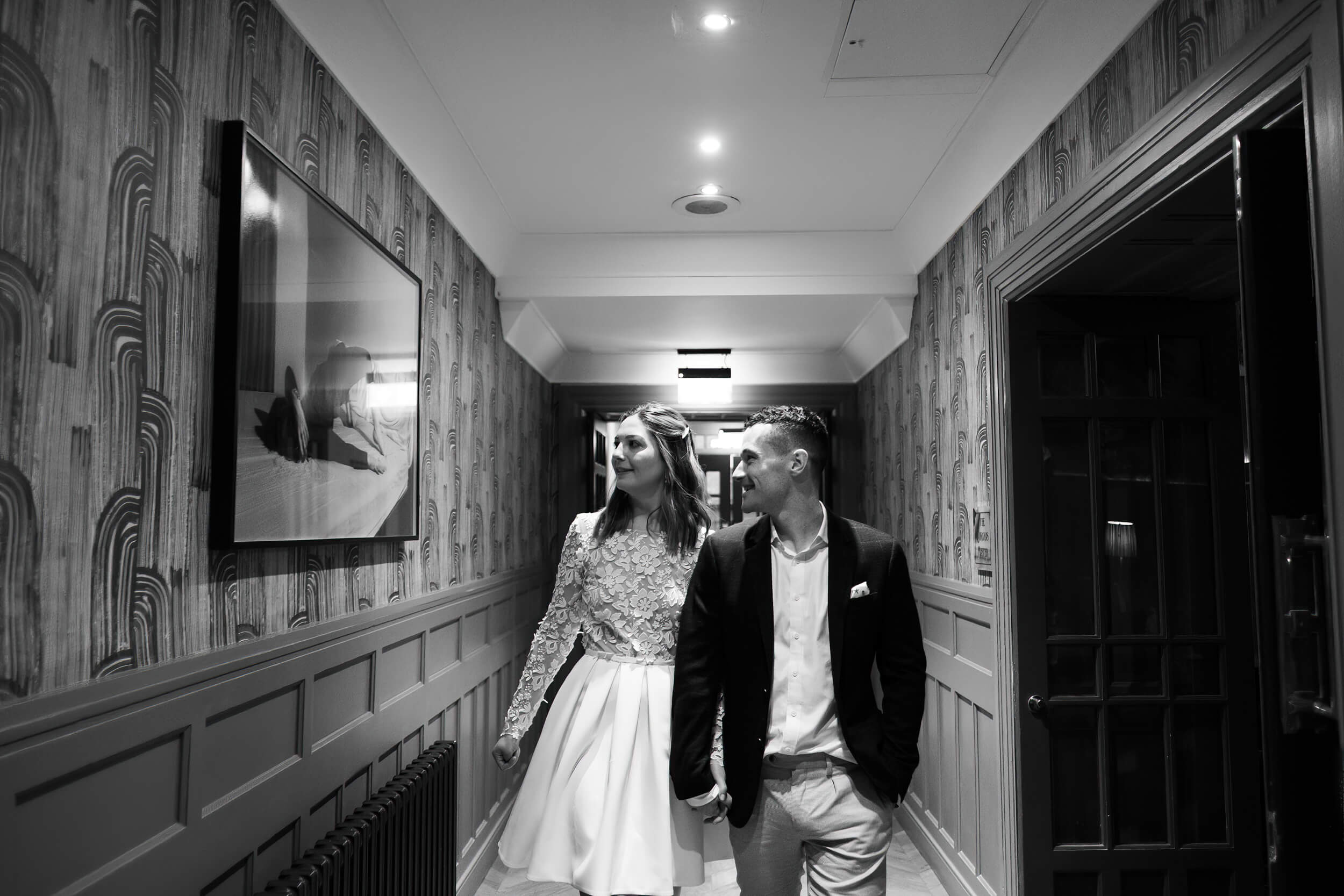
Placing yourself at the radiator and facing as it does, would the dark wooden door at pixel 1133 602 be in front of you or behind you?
in front

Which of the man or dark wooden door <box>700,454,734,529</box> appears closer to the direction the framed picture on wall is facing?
the man

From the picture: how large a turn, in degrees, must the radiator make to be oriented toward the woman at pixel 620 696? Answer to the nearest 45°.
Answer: approximately 45° to its left

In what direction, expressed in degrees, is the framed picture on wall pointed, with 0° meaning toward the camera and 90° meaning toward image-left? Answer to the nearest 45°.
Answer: approximately 315°

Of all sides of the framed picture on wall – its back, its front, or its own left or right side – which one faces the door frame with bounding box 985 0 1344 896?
front

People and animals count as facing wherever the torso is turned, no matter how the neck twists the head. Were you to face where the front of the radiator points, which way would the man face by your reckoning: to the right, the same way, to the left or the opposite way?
to the right

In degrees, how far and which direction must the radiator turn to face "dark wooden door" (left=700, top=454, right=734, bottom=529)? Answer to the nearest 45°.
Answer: approximately 90° to its left

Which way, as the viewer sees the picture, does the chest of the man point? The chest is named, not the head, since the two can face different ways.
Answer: toward the camera

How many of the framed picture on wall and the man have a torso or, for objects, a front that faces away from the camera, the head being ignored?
0

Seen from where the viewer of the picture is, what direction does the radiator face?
facing the viewer and to the right of the viewer

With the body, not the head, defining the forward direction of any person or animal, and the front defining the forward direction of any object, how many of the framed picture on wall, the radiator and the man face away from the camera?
0

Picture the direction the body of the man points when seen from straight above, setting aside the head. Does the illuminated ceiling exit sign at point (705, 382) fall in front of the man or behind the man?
behind

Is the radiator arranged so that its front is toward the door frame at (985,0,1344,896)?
yes

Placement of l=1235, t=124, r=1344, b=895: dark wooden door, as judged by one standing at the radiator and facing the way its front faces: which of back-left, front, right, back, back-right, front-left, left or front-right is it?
front

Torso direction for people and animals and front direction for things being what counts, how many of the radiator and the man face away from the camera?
0
